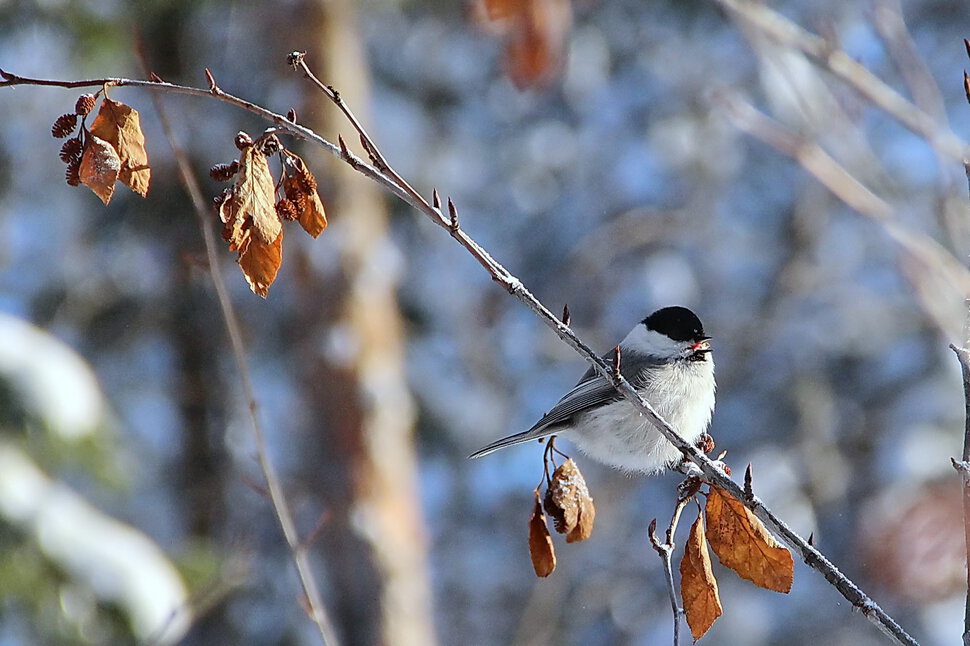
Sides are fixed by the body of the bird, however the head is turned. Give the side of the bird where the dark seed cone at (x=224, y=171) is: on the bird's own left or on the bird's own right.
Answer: on the bird's own right

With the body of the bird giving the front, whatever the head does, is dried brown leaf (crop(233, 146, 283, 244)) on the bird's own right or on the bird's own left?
on the bird's own right

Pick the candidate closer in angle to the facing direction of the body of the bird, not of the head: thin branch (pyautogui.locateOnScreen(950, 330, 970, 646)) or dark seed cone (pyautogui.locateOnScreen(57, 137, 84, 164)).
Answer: the thin branch

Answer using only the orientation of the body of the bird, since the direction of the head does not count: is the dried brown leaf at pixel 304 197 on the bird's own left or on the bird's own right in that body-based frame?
on the bird's own right

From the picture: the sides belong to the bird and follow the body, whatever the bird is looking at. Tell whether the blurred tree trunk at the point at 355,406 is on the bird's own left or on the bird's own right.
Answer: on the bird's own left

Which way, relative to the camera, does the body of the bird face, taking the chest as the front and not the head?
to the viewer's right
